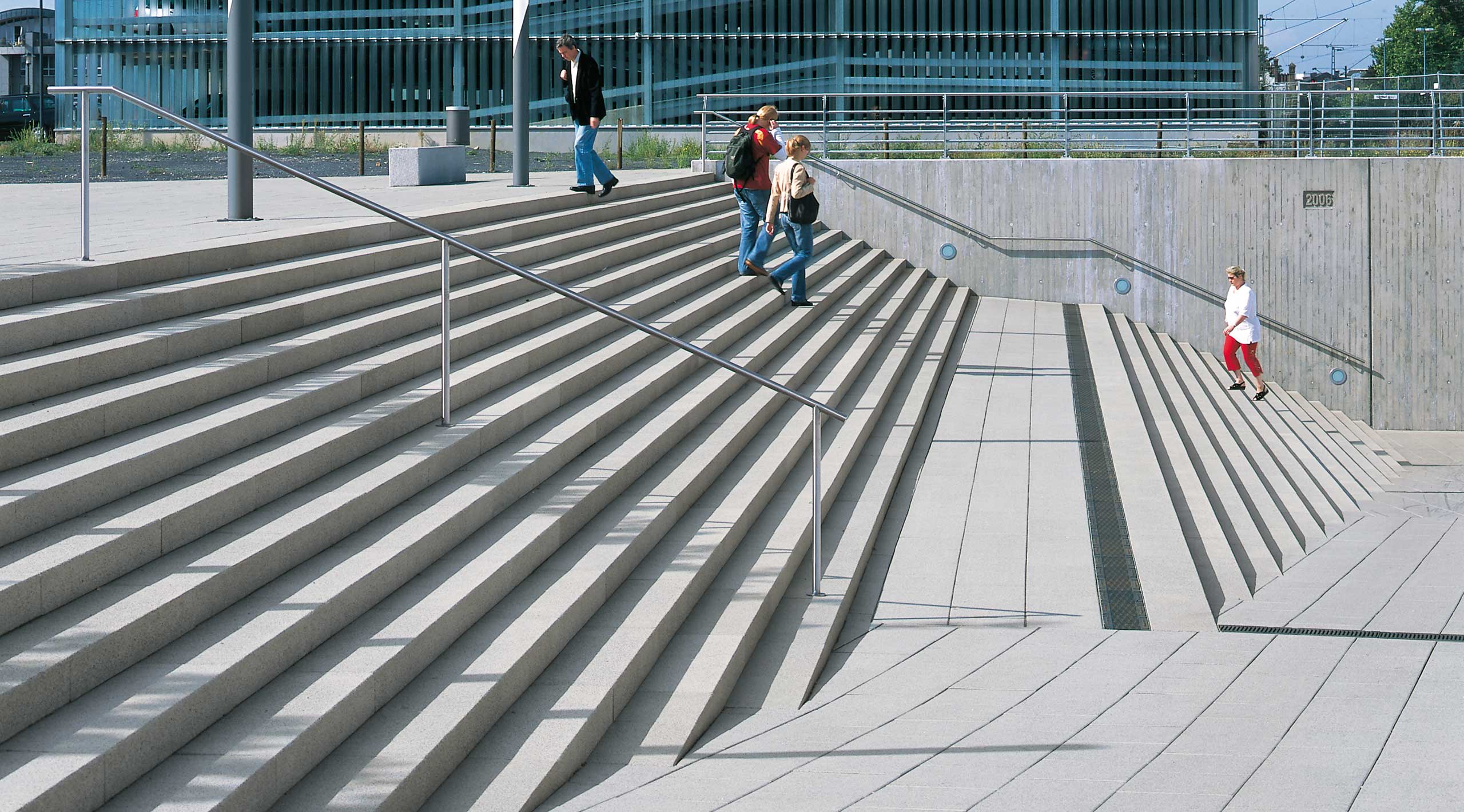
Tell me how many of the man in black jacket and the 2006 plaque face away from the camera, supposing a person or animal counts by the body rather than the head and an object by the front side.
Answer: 0

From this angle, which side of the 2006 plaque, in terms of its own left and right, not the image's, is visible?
front

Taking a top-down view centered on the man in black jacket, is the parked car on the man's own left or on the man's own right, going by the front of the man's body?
on the man's own right

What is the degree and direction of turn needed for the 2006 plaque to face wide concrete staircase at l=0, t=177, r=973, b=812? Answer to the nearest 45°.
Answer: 0° — it already faces it

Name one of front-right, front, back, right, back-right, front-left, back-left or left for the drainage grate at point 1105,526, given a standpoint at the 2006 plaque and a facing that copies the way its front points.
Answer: front

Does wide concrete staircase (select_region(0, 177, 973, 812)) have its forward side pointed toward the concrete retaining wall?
no

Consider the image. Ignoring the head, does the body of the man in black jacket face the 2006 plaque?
no

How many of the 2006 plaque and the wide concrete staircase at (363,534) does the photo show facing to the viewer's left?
0

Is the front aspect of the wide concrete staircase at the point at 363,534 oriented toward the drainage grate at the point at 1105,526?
no

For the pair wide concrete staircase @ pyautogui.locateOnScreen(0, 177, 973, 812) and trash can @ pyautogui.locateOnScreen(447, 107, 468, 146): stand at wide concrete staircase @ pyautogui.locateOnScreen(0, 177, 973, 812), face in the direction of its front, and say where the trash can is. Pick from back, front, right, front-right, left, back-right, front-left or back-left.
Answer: back-left

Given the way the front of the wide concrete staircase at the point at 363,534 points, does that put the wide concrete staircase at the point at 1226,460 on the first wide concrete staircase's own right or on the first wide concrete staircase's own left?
on the first wide concrete staircase's own left
